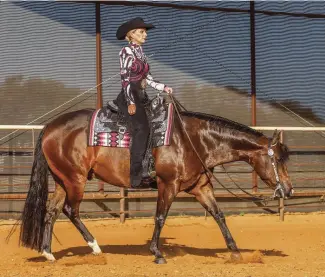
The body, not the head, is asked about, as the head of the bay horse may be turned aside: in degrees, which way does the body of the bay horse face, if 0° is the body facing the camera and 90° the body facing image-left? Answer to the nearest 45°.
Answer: approximately 270°
